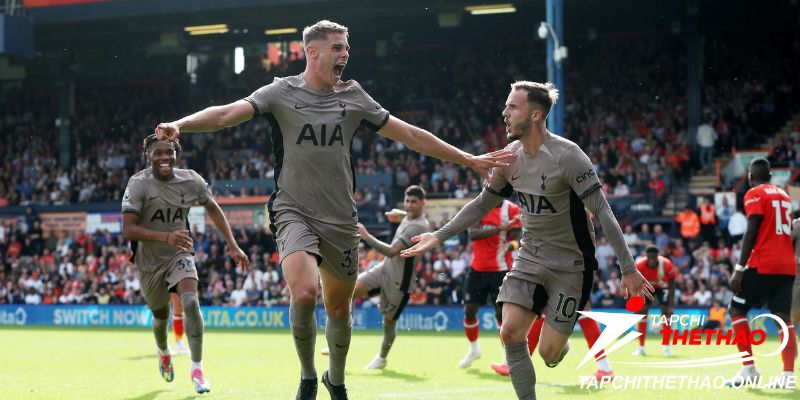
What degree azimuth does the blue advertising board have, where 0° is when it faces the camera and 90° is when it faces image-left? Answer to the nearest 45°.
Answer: approximately 0°

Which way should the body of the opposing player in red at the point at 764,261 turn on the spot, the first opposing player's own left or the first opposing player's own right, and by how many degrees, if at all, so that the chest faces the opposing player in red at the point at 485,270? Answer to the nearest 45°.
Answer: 0° — they already face them

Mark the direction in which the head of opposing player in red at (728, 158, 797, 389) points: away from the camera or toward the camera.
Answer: away from the camera

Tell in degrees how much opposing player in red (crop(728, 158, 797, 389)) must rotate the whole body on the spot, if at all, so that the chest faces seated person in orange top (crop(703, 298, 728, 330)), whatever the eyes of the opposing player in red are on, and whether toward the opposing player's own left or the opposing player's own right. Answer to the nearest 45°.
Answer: approximately 45° to the opposing player's own right

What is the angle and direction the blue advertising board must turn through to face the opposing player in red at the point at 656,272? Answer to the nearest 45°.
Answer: approximately 45° to its left

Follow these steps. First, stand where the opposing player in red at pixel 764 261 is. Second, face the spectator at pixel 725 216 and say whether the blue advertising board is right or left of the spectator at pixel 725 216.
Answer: left

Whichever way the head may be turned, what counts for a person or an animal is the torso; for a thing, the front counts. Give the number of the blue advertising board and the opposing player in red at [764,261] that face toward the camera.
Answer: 1

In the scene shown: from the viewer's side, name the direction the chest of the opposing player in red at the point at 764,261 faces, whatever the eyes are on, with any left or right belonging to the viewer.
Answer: facing away from the viewer and to the left of the viewer
